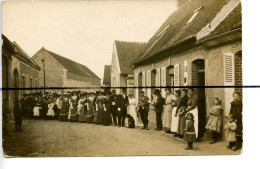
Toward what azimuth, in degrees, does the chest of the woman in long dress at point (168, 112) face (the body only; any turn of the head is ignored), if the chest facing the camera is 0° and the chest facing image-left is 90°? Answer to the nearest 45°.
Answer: approximately 45°

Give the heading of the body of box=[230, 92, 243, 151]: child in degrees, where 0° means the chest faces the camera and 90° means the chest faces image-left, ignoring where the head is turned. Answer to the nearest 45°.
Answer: approximately 45°

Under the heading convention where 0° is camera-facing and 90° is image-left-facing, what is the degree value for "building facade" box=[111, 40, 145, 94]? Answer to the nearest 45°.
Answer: approximately 45°

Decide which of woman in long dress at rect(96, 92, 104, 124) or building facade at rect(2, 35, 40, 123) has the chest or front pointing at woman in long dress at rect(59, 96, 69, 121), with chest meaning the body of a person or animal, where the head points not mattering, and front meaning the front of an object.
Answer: the building facade

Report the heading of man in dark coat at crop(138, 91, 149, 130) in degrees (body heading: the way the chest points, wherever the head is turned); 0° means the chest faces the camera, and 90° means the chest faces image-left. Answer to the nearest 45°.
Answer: approximately 45°

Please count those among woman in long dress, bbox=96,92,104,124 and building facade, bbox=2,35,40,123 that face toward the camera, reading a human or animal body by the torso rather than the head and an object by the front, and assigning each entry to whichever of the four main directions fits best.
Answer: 1

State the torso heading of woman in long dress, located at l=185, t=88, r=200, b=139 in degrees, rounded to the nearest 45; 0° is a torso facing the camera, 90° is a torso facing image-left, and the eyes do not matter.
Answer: approximately 45°

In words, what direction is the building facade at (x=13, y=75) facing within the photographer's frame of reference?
facing to the right of the viewer
